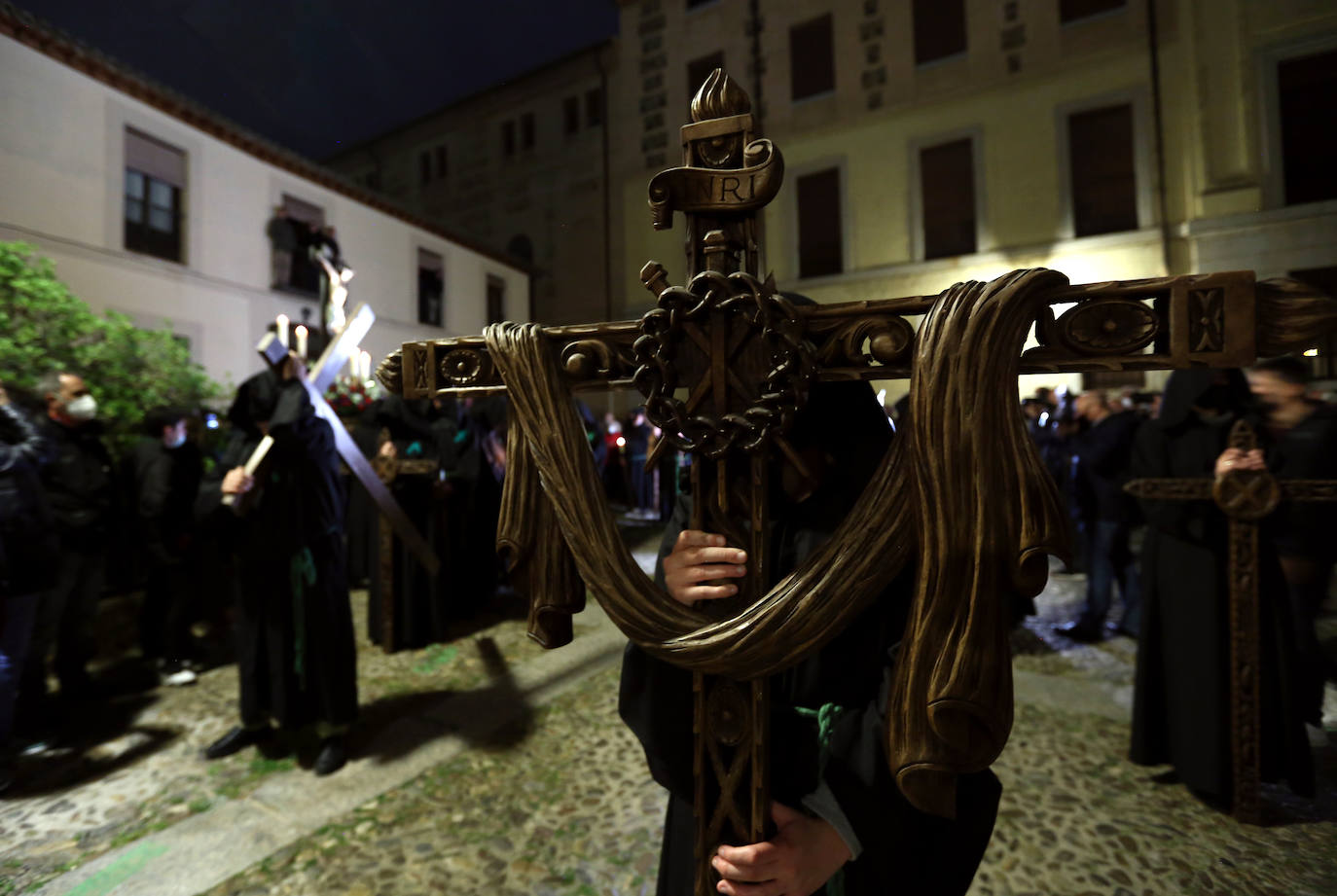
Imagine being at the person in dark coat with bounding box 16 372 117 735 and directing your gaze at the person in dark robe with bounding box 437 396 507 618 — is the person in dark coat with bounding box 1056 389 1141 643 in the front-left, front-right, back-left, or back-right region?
front-right

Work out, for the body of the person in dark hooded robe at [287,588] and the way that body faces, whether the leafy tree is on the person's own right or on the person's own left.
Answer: on the person's own right

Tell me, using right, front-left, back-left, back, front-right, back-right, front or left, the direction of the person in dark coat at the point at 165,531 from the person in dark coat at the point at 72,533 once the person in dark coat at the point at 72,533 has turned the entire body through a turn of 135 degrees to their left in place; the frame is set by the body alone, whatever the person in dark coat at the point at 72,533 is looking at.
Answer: right

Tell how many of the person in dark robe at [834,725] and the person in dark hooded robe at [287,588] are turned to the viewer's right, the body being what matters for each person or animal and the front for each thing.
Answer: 0

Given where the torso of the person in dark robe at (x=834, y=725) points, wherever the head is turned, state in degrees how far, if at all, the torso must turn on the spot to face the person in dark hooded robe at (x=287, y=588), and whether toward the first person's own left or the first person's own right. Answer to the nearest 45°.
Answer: approximately 90° to the first person's own right

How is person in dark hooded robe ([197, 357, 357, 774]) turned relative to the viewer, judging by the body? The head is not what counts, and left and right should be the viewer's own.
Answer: facing the viewer and to the left of the viewer

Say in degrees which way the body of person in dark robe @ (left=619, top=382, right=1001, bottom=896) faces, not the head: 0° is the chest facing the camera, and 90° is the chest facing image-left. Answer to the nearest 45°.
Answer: approximately 45°

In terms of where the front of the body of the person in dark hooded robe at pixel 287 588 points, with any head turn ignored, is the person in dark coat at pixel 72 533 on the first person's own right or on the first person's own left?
on the first person's own right

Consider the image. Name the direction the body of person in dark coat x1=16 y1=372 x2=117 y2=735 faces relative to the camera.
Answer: to the viewer's right
